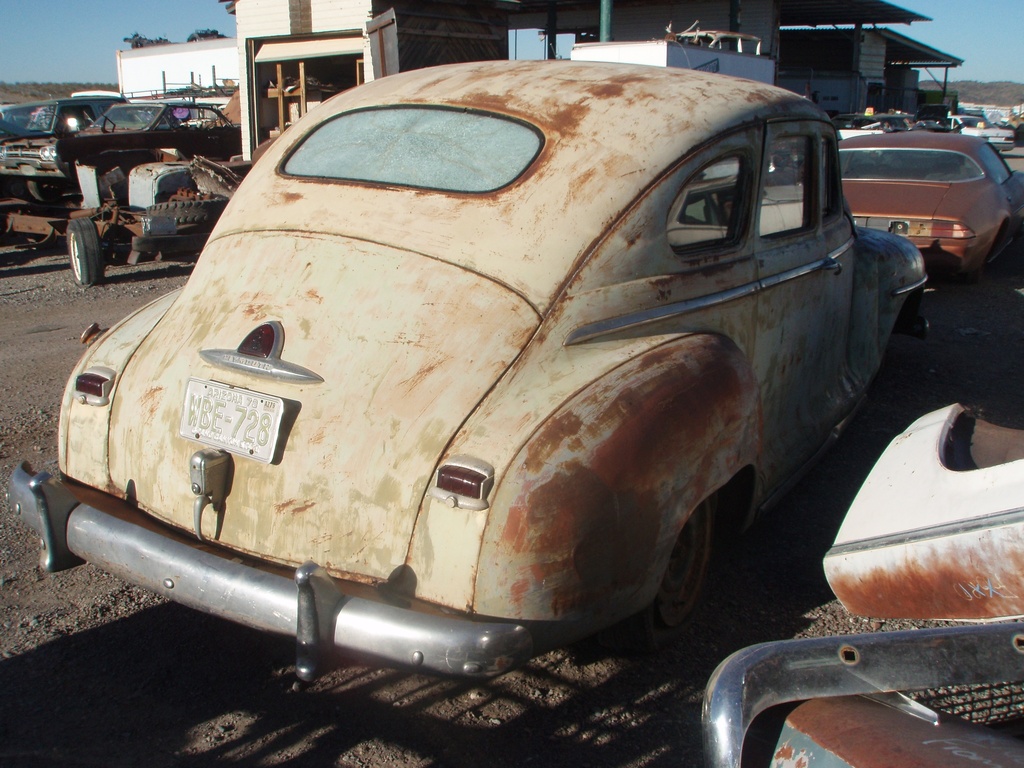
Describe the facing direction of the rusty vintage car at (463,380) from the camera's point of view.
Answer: facing away from the viewer and to the right of the viewer

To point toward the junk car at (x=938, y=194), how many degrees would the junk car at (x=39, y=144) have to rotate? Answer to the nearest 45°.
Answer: approximately 90° to its left

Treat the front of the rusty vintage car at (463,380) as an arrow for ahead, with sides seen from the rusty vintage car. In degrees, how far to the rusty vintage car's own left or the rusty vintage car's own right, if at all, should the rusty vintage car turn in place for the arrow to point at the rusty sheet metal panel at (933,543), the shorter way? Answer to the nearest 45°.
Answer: approximately 90° to the rusty vintage car's own right

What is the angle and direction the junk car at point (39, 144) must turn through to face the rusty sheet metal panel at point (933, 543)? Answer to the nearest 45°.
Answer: approximately 45° to its left

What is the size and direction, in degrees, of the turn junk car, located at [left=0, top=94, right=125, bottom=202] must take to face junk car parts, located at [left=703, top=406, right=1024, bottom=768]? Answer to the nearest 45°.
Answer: approximately 45° to its left

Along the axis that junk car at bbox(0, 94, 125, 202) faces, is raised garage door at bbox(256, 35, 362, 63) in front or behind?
behind

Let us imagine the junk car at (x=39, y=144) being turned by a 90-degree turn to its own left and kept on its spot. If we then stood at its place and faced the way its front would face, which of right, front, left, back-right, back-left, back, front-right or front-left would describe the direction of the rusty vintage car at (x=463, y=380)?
front-right

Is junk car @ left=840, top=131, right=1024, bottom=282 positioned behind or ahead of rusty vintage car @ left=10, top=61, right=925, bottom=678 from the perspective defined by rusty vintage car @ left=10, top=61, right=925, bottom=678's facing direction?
ahead

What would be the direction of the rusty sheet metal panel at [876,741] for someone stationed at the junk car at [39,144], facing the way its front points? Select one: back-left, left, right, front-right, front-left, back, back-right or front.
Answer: front-left

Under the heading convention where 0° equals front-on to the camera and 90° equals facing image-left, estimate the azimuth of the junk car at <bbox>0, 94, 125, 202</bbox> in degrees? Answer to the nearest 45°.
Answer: approximately 45°

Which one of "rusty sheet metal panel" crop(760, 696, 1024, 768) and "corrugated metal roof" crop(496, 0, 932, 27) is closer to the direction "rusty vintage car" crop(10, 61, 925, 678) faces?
the corrugated metal roof

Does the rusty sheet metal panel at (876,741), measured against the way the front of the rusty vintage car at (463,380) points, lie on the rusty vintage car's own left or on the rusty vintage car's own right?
on the rusty vintage car's own right
